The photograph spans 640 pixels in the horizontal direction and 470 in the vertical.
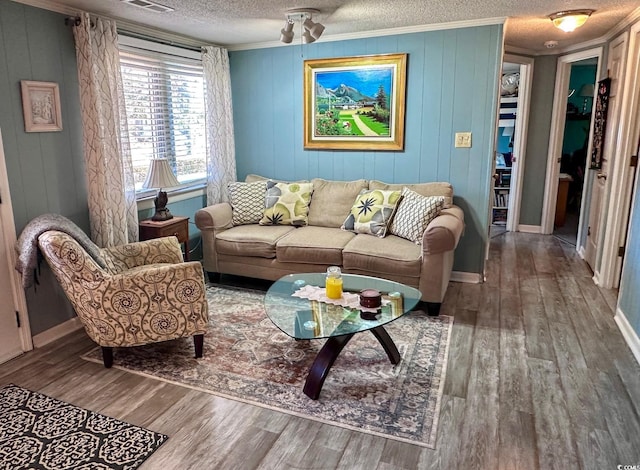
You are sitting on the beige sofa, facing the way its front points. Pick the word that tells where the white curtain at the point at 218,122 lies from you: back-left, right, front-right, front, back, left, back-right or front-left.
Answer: right

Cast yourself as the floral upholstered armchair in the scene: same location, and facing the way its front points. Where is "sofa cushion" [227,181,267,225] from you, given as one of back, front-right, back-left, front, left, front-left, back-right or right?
front-left

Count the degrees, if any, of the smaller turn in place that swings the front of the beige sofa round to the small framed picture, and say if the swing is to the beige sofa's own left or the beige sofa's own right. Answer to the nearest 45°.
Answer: approximately 45° to the beige sofa's own right

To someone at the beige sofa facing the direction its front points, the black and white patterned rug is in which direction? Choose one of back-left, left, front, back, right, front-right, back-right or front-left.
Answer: front

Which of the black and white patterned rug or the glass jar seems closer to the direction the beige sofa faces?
the black and white patterned rug

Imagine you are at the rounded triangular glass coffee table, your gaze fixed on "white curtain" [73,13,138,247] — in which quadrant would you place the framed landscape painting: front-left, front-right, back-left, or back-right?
front-right

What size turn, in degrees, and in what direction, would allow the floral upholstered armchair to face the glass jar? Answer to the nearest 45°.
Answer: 0° — it already faces it

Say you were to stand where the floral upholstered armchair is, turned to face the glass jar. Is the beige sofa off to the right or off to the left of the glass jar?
left

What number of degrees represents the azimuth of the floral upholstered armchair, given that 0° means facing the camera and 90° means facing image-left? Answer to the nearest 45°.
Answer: approximately 270°
